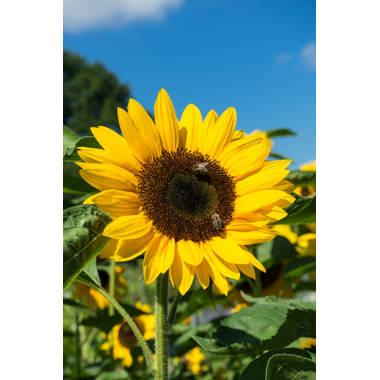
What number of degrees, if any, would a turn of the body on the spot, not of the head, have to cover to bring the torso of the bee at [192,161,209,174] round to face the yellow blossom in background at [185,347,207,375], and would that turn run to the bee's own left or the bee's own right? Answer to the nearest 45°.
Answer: approximately 90° to the bee's own right

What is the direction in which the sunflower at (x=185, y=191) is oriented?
toward the camera

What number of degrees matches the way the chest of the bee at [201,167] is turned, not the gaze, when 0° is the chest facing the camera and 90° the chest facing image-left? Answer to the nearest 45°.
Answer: approximately 90°

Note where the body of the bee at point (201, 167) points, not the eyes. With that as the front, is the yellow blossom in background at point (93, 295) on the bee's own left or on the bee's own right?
on the bee's own right
